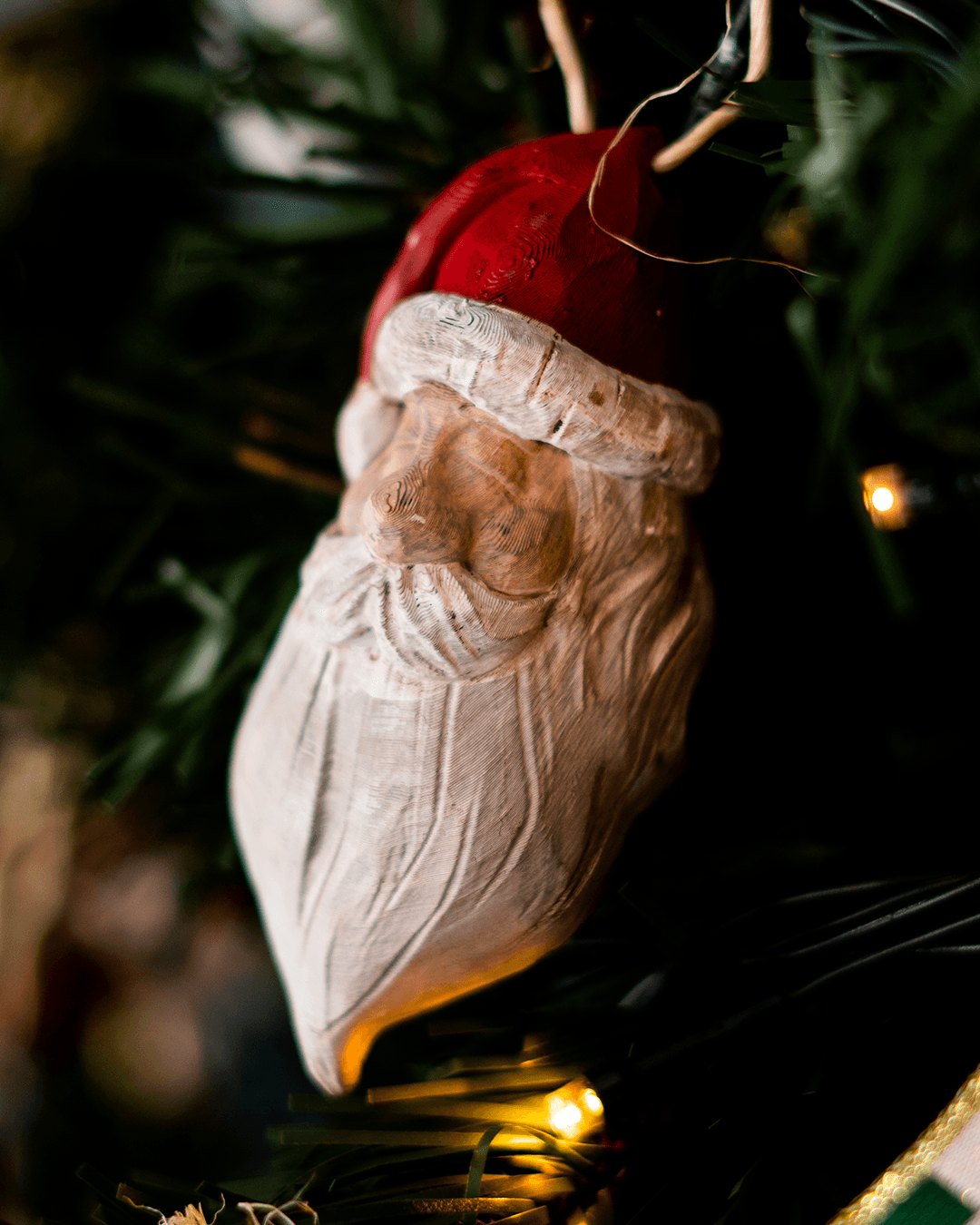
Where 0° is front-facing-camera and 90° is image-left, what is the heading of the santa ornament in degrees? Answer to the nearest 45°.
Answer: approximately 45°
